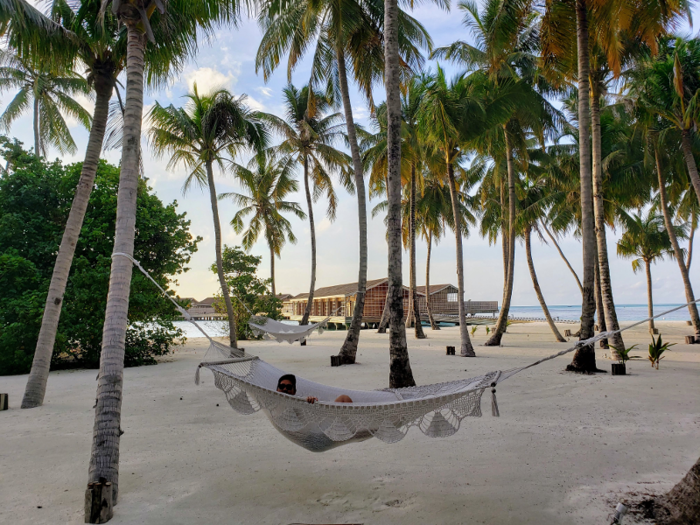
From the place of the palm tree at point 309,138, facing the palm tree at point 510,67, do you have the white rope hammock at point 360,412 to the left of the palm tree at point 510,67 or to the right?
right

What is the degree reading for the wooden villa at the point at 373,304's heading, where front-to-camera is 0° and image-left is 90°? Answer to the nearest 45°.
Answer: approximately 45°

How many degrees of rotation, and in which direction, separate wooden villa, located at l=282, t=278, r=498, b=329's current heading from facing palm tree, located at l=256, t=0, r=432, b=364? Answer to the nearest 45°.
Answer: approximately 45° to its left

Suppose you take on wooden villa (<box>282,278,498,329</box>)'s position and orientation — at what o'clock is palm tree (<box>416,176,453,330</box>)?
The palm tree is roughly at 10 o'clock from the wooden villa.

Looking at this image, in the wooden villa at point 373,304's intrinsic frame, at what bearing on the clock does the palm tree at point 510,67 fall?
The palm tree is roughly at 10 o'clock from the wooden villa.

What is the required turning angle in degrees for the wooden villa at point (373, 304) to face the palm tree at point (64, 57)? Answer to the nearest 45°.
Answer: approximately 45° to its left

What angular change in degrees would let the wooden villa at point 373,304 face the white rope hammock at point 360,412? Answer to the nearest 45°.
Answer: approximately 45° to its left

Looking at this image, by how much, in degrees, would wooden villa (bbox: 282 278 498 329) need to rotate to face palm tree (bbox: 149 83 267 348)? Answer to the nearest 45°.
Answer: approximately 45° to its left

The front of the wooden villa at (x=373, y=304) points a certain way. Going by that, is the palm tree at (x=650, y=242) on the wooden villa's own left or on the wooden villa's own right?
on the wooden villa's own left

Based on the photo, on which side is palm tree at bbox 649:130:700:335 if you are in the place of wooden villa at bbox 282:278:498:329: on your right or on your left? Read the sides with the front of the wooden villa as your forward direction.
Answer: on your left
